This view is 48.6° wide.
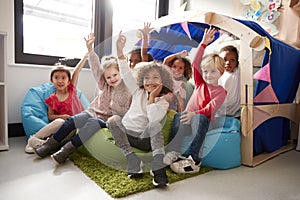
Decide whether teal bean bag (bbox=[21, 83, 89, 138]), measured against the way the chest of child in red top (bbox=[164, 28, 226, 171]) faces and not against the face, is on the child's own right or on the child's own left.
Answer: on the child's own right

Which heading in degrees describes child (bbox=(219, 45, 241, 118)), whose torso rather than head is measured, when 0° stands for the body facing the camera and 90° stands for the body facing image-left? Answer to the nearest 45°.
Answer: approximately 45°

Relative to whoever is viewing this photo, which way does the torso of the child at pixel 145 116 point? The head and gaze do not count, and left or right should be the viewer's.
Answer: facing the viewer

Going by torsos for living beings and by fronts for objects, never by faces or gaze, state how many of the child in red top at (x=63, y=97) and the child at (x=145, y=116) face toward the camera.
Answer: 2

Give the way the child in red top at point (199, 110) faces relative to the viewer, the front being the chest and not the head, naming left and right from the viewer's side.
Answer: facing the viewer and to the left of the viewer

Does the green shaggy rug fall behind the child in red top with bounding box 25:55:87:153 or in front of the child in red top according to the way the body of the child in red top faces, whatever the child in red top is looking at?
in front
